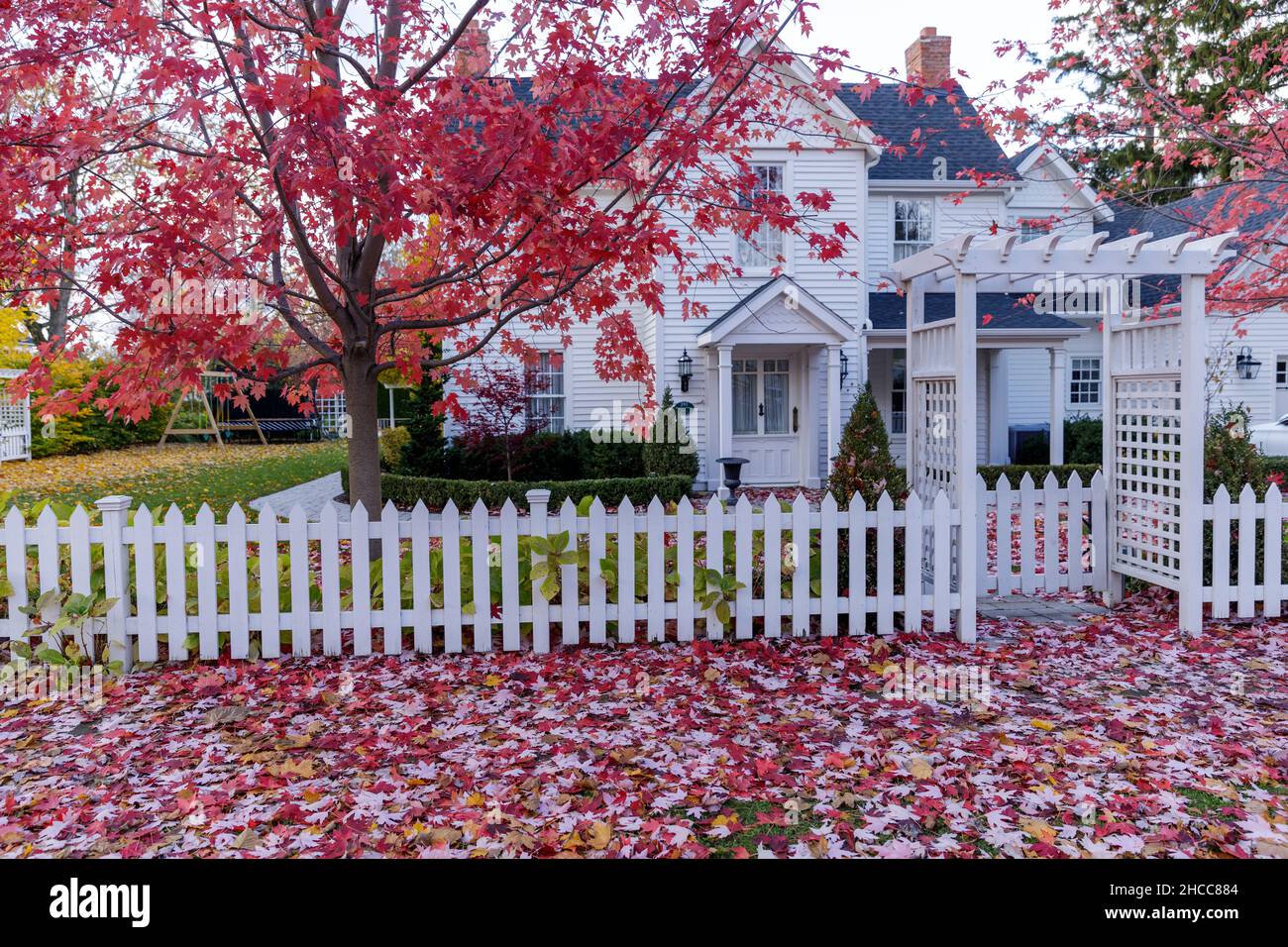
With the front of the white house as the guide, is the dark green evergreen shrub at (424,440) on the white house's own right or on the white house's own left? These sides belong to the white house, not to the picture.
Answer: on the white house's own right

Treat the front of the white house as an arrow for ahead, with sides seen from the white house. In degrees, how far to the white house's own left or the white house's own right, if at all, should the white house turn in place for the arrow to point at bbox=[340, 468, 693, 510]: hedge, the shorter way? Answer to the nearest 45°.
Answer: approximately 45° to the white house's own right

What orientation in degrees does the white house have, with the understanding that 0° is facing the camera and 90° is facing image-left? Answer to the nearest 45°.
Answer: approximately 0°

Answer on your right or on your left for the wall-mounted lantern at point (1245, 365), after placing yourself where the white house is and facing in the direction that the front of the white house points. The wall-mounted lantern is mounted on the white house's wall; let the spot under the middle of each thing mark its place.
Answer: on your left

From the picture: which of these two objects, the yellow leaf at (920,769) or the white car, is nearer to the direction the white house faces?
the yellow leaf

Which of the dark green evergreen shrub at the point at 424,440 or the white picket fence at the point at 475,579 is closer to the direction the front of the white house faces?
the white picket fence

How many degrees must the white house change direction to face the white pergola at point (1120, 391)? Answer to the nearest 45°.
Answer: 0° — it already faces it

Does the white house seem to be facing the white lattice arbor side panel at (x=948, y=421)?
yes

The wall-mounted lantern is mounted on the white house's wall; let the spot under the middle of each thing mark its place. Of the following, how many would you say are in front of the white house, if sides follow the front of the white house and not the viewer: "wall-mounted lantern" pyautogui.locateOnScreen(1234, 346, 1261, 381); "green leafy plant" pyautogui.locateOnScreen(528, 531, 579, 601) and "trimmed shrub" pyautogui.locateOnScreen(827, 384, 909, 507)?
2

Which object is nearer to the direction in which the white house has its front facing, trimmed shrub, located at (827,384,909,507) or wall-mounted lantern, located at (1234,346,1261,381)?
the trimmed shrub

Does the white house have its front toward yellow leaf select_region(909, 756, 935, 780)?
yes
